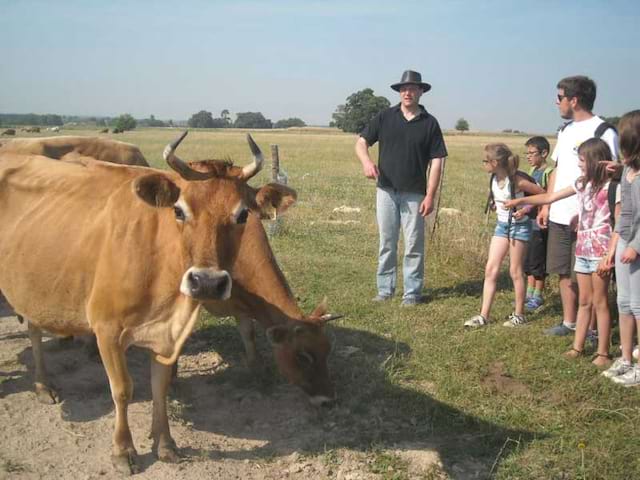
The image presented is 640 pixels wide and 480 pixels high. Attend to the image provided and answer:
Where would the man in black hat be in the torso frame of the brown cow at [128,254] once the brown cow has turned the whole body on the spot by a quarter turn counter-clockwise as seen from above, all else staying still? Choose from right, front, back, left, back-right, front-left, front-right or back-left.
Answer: front

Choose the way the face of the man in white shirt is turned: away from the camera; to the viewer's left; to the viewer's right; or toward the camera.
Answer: to the viewer's left

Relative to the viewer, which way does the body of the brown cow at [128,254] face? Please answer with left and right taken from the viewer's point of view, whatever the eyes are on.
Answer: facing the viewer and to the right of the viewer

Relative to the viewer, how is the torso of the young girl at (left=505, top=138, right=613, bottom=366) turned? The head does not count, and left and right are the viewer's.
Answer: facing the viewer and to the left of the viewer

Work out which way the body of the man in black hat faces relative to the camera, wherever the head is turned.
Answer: toward the camera

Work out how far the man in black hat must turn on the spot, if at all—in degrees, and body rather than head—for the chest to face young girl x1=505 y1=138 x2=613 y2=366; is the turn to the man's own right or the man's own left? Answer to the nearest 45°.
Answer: approximately 45° to the man's own left

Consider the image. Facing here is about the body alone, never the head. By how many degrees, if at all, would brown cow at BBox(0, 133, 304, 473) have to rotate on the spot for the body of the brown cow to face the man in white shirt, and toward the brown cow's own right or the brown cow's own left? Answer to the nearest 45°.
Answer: approximately 45° to the brown cow's own left

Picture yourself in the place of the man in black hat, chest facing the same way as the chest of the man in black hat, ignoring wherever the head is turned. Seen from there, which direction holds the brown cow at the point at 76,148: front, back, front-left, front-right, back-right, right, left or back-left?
right

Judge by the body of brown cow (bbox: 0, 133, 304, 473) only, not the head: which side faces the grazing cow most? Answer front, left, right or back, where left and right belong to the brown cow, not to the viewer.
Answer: left

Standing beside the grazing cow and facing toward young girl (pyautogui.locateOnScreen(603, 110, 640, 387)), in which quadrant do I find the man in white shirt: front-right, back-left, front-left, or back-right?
front-left

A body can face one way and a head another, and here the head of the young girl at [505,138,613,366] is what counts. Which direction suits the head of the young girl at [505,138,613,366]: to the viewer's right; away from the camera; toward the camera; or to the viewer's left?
to the viewer's left

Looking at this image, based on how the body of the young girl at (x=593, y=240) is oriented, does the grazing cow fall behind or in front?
in front

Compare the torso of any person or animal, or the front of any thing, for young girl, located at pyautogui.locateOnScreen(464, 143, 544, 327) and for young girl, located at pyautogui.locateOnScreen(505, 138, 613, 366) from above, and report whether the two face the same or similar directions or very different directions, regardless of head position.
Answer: same or similar directions

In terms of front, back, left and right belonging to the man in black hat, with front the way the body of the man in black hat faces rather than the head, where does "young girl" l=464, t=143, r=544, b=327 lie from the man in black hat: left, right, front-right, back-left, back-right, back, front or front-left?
front-left

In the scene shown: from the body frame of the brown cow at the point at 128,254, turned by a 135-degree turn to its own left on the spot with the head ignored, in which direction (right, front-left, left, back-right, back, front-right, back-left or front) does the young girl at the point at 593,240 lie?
right

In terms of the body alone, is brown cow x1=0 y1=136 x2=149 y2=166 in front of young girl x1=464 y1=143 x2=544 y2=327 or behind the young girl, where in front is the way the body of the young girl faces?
in front

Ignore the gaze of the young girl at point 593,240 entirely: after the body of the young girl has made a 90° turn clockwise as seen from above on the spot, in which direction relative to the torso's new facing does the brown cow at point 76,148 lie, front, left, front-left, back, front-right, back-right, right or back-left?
front-left
